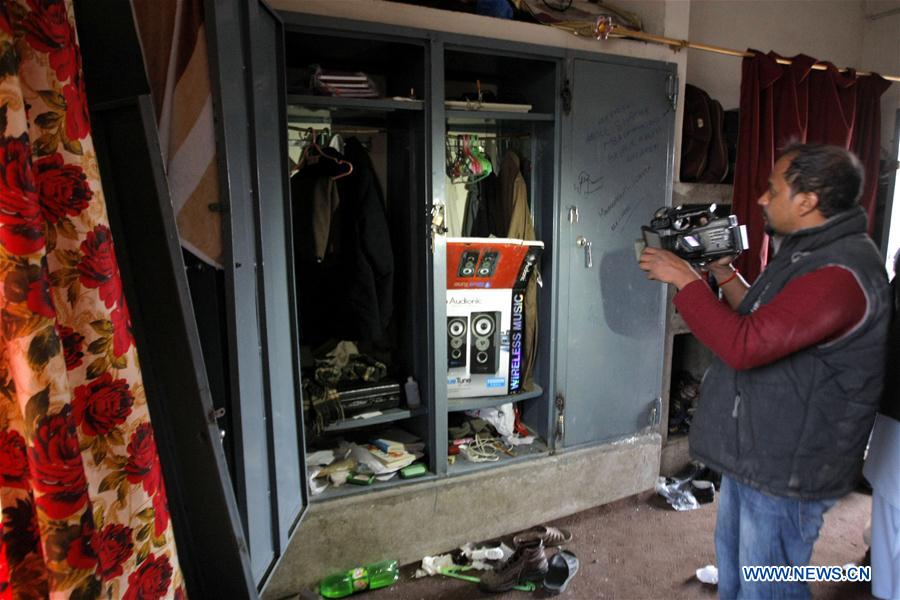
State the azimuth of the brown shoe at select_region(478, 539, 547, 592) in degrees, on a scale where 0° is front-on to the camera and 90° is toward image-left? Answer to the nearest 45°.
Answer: approximately 45°

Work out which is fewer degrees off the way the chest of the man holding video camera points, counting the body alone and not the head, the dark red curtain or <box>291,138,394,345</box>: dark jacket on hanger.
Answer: the dark jacket on hanger

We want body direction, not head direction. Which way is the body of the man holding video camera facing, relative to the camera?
to the viewer's left

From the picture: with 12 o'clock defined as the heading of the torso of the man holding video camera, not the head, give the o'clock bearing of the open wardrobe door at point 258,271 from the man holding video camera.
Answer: The open wardrobe door is roughly at 11 o'clock from the man holding video camera.

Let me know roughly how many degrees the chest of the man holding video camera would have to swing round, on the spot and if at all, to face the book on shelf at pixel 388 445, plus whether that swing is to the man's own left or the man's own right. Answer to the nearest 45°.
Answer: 0° — they already face it

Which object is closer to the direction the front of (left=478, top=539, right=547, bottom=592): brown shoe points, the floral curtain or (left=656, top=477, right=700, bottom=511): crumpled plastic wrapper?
the floral curtain
